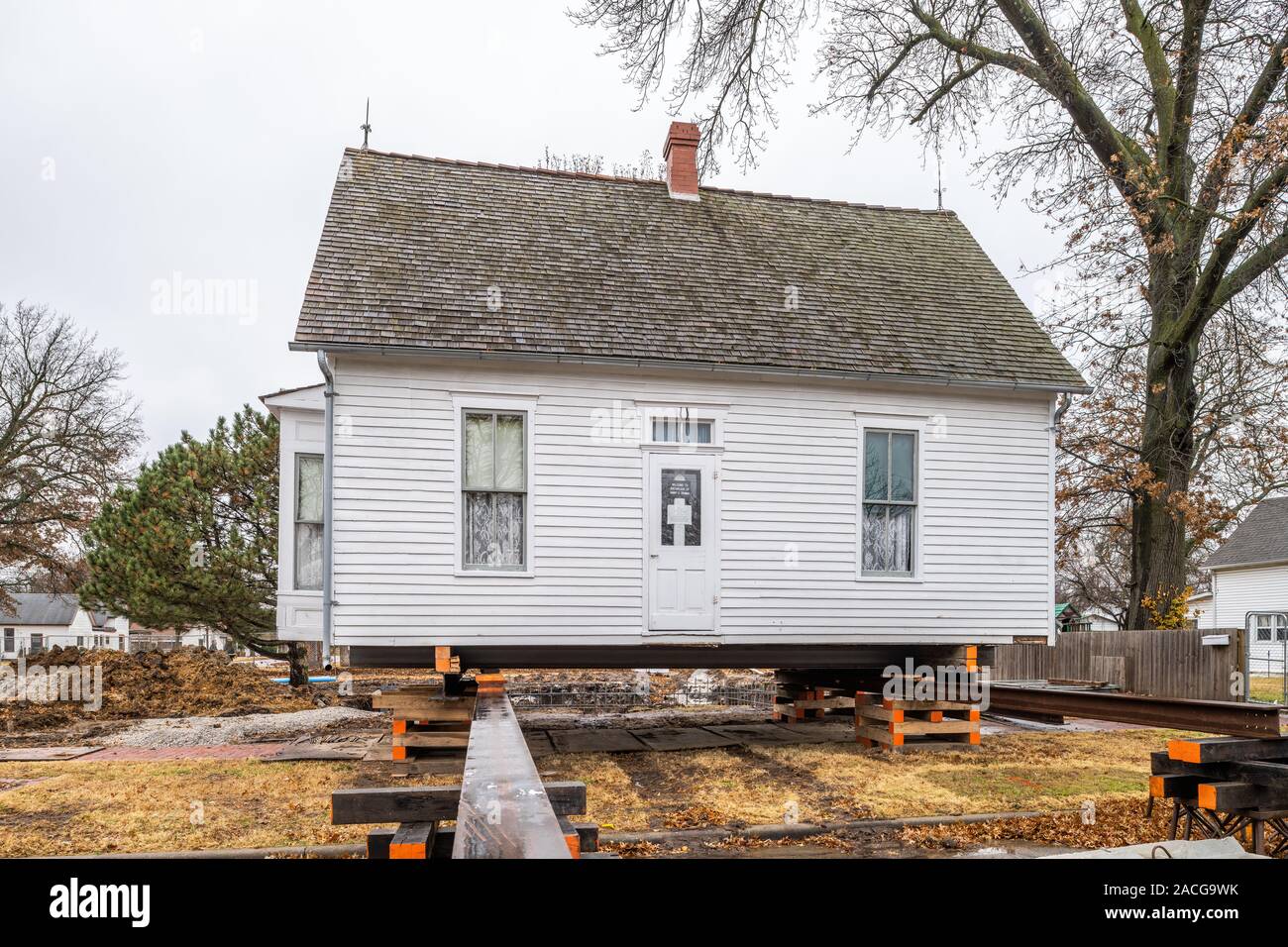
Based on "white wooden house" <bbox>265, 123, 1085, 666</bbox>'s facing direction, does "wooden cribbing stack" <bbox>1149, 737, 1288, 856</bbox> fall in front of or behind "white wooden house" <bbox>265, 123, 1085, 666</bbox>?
in front

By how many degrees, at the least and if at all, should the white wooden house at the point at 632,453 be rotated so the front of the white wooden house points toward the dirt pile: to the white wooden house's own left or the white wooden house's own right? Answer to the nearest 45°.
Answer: approximately 135° to the white wooden house's own right

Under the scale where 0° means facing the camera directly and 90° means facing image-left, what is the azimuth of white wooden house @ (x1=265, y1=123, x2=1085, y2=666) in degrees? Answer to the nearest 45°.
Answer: approximately 0°

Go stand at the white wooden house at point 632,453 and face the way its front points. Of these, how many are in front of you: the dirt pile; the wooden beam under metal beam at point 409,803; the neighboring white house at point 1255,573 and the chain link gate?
1

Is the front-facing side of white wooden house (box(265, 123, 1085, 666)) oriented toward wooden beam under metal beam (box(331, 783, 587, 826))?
yes
